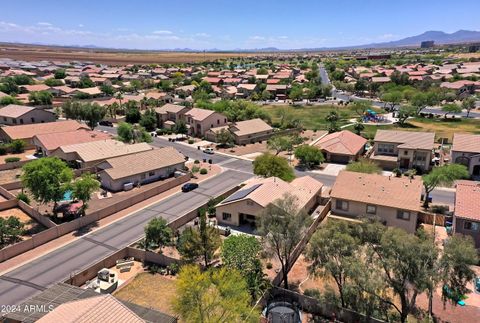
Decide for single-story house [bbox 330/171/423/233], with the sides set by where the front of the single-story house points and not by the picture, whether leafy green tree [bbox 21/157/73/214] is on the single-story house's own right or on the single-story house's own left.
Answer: on the single-story house's own left

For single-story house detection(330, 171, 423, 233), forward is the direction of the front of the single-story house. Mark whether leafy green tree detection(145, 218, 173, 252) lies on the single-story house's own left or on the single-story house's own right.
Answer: on the single-story house's own left

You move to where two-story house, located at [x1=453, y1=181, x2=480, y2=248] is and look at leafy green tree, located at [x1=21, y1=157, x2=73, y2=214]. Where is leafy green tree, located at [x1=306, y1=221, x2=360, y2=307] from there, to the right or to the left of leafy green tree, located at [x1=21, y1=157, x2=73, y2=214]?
left

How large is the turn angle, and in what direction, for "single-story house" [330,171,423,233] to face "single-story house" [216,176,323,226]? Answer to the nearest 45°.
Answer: approximately 90° to its left

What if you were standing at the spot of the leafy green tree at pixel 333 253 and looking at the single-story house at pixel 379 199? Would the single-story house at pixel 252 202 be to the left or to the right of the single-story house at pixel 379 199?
left

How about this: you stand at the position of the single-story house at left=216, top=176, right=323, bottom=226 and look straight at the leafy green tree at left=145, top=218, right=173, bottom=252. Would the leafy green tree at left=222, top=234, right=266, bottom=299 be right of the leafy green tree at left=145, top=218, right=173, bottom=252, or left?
left

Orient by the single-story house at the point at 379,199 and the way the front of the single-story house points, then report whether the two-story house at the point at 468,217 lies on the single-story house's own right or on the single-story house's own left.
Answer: on the single-story house's own right

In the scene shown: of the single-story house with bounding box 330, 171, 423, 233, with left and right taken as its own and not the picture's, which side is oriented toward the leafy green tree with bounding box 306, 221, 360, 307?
back

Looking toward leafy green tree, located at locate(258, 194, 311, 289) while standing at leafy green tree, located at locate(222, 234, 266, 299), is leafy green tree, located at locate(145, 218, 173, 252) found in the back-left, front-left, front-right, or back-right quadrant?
back-left

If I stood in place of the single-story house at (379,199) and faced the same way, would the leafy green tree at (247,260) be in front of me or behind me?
behind

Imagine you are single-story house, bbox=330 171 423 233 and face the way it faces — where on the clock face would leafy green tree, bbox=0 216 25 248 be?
The leafy green tree is roughly at 8 o'clock from the single-story house.

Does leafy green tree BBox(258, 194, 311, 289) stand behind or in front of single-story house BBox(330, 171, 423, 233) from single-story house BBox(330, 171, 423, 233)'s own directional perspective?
behind

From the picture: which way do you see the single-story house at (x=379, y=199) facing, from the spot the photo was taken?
facing away from the viewer

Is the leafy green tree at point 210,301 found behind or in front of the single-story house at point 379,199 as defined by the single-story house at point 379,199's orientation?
behind
